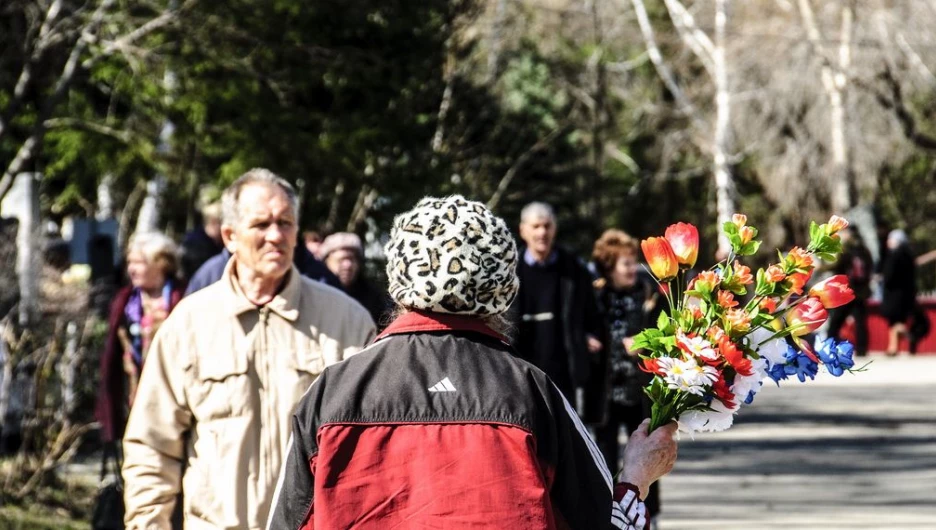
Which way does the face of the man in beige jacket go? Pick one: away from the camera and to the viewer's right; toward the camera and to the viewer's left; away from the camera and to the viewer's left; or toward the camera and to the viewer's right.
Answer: toward the camera and to the viewer's right

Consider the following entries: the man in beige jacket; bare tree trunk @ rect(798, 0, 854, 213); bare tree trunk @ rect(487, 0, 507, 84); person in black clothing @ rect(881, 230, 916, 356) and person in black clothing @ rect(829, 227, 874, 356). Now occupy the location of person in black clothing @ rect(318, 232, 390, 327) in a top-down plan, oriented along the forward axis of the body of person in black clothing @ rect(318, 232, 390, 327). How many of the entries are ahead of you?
1

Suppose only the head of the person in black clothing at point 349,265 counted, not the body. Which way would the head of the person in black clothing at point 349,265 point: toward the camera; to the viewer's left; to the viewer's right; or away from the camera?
toward the camera

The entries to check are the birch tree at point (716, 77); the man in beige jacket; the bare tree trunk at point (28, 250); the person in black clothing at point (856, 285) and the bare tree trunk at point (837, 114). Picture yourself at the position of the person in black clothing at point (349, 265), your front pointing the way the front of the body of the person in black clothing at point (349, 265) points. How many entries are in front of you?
1

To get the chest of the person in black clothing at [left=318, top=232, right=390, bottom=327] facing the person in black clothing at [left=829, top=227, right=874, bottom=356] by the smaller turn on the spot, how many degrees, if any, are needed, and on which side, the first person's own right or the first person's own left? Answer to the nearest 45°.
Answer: approximately 135° to the first person's own left

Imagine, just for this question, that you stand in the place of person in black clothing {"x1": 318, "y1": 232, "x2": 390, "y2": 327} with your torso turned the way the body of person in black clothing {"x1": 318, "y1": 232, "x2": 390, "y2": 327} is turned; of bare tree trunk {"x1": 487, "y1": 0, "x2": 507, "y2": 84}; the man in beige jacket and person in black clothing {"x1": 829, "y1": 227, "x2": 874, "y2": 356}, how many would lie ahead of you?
1

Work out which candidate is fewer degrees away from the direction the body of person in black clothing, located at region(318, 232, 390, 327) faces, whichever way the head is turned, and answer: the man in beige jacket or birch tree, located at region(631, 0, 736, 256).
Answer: the man in beige jacket

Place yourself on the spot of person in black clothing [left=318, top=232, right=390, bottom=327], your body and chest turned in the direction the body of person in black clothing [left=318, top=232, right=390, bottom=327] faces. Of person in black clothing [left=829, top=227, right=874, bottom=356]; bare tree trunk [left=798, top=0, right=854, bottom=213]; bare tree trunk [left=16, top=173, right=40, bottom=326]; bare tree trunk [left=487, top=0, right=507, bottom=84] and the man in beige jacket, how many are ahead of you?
1

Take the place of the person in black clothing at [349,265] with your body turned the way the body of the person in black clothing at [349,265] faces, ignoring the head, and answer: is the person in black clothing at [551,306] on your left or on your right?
on your left

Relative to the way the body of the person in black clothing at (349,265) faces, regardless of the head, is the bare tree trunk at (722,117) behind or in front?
behind

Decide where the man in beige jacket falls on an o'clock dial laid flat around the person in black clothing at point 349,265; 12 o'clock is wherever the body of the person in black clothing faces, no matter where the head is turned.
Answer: The man in beige jacket is roughly at 12 o'clock from the person in black clothing.

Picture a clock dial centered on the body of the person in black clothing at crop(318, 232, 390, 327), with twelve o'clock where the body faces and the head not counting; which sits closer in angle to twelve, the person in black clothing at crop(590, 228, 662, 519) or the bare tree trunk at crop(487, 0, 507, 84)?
the person in black clothing

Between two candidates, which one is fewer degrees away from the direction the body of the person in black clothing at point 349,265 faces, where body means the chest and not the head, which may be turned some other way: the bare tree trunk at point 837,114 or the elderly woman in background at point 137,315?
the elderly woman in background

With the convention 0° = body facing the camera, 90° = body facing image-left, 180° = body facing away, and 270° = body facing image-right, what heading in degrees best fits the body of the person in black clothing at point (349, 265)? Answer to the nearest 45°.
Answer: approximately 0°
